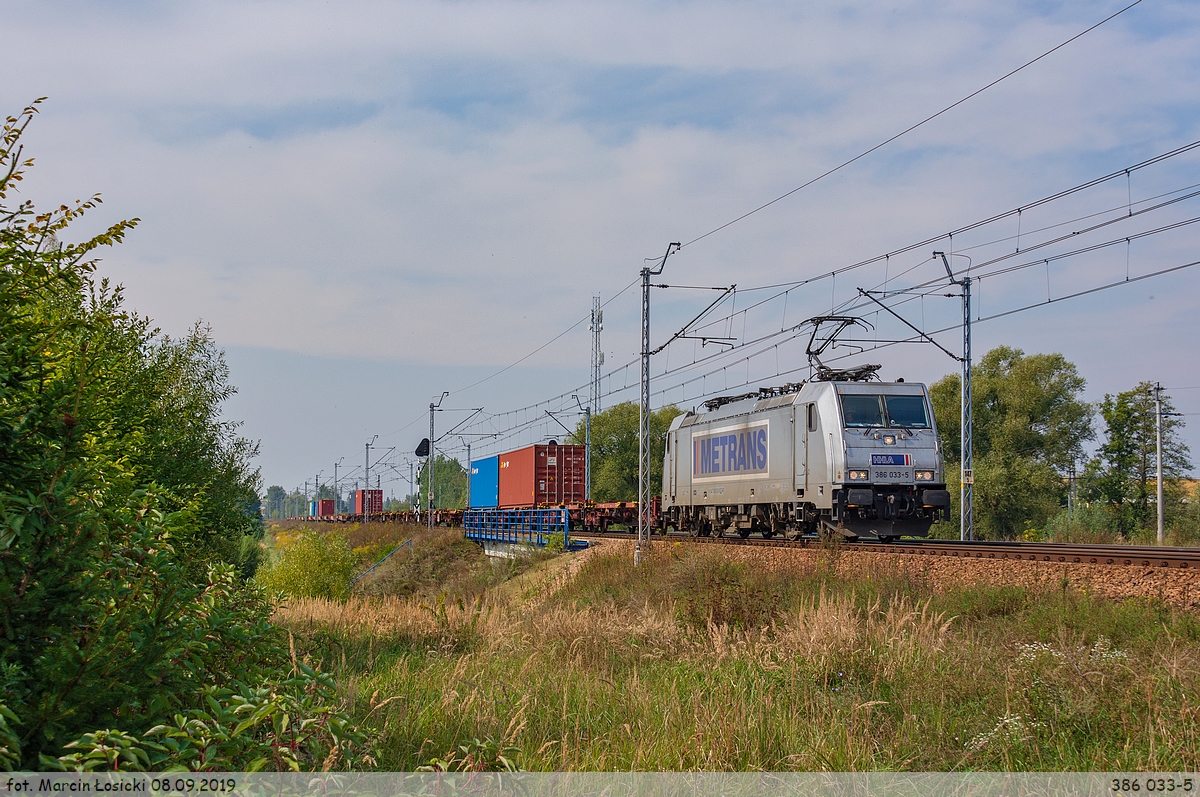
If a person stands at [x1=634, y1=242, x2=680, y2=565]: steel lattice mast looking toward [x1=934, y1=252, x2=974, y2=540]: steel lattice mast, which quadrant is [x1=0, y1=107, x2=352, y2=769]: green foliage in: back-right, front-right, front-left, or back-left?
back-right

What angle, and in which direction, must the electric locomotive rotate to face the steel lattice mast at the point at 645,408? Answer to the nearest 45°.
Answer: approximately 180°

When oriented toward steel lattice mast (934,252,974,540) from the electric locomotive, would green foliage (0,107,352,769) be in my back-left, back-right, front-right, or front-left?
back-right

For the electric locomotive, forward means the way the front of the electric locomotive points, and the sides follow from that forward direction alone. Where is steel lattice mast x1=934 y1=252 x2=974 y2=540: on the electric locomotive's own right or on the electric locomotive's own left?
on the electric locomotive's own left

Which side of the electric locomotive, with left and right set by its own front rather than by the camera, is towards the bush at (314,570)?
back

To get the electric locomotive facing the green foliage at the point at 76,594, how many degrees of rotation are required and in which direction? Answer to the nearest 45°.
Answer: approximately 45° to its right

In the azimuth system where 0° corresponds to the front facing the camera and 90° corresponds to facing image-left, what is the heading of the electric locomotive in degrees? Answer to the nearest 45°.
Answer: approximately 315°
